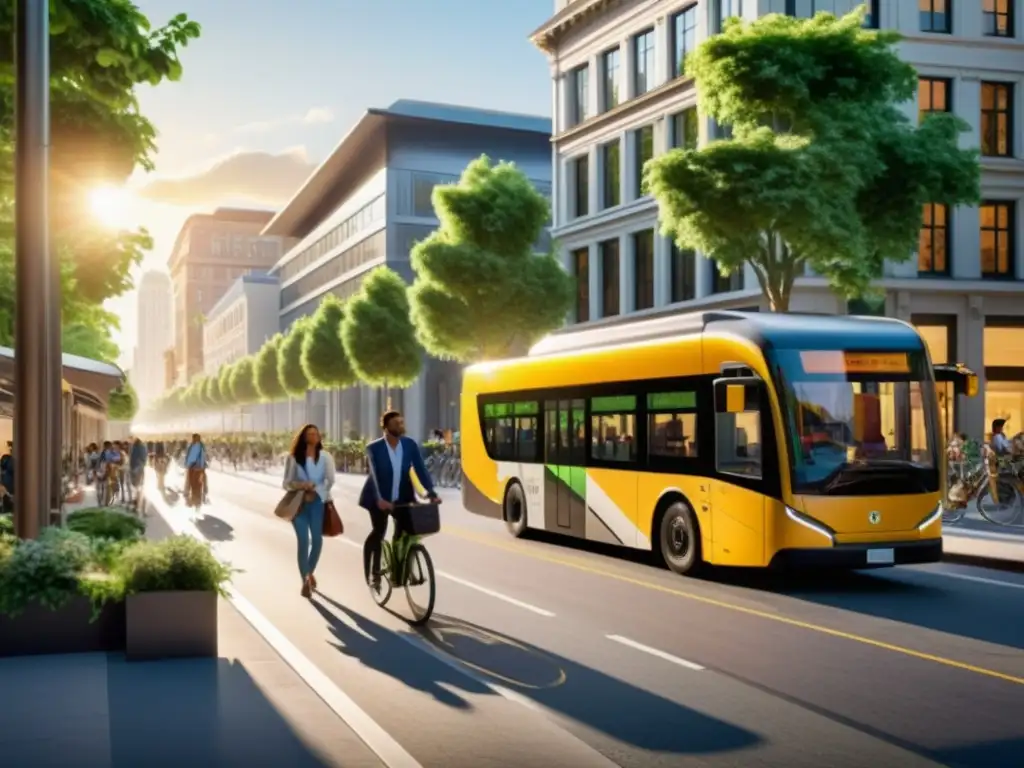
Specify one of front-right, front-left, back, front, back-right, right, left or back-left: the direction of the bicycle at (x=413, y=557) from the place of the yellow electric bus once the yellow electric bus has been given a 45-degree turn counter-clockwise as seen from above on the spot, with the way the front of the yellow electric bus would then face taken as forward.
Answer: back-right

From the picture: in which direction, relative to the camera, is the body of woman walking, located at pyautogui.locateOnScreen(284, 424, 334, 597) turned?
toward the camera

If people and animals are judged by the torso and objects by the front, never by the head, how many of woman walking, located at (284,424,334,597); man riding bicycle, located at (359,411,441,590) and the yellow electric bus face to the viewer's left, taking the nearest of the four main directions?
0

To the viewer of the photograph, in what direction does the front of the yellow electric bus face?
facing the viewer and to the right of the viewer

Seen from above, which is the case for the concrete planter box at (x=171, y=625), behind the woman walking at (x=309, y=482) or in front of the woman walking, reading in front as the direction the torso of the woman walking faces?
in front

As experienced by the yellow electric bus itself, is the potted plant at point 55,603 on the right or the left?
on its right

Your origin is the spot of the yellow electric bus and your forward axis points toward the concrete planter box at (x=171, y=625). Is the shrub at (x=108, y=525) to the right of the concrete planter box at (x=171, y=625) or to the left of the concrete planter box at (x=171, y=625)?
right

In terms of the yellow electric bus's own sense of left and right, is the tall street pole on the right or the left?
on its right

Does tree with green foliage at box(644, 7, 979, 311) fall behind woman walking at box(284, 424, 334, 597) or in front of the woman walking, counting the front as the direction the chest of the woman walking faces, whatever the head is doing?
behind

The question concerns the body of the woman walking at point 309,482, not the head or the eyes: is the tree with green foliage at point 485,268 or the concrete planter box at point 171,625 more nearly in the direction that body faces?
the concrete planter box

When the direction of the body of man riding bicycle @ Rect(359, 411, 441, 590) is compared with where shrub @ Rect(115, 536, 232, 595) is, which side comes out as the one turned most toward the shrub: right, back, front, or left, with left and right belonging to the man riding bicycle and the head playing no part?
right

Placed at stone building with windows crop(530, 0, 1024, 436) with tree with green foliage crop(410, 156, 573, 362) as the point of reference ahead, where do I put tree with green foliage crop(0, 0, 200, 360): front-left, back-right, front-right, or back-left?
front-left

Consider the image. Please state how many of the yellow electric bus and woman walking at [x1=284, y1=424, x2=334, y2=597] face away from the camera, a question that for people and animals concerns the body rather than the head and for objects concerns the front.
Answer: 0

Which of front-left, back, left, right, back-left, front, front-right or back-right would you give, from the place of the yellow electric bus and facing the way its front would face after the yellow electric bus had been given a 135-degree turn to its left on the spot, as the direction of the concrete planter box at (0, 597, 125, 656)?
back-left

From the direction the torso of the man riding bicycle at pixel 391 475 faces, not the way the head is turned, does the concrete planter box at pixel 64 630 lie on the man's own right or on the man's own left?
on the man's own right
